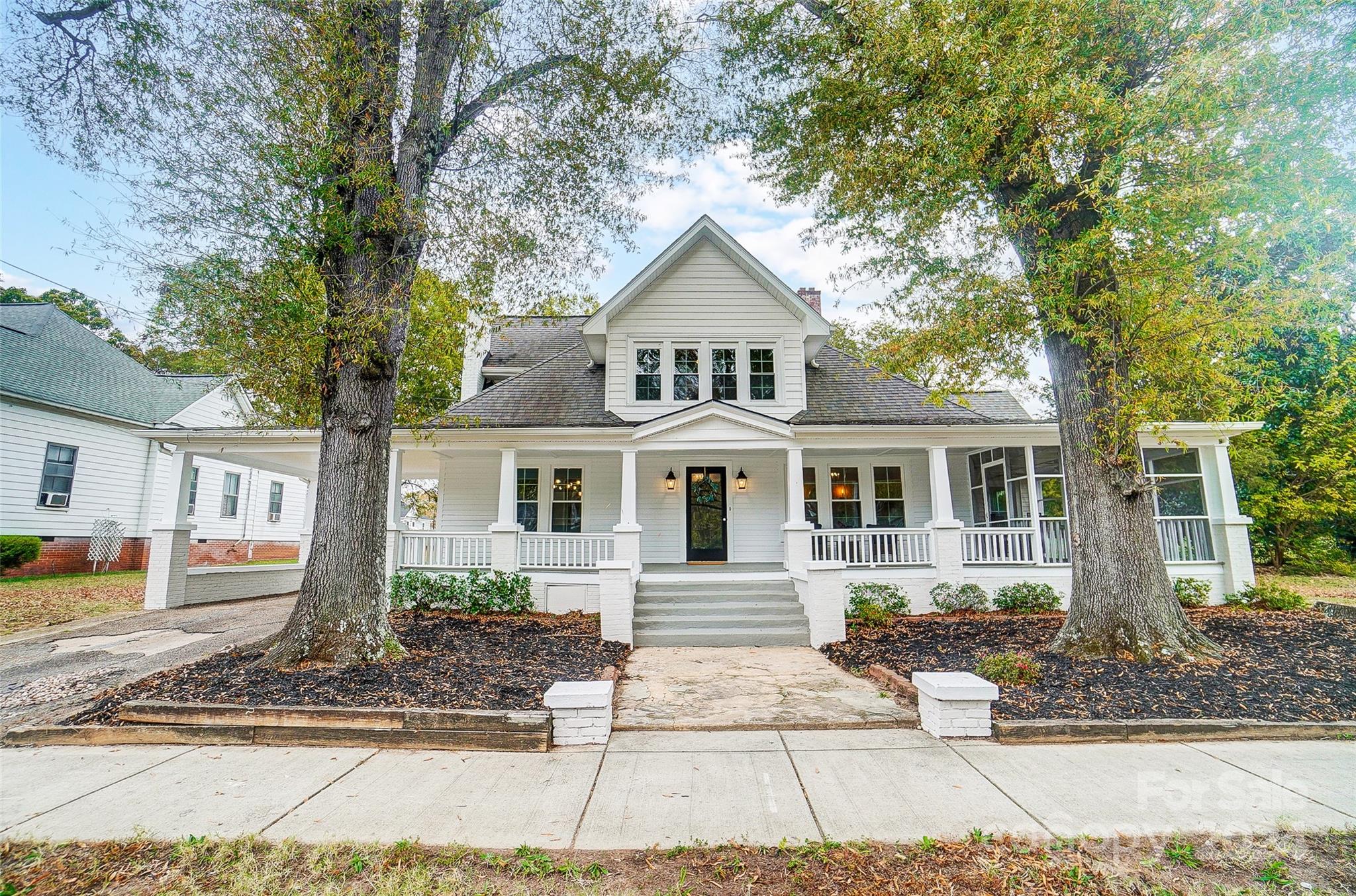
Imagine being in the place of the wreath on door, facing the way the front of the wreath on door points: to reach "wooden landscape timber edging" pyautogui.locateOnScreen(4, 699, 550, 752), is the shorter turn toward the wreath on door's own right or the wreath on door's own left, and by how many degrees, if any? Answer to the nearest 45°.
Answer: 0° — it already faces it

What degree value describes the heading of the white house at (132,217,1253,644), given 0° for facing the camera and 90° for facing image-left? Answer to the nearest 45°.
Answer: approximately 0°

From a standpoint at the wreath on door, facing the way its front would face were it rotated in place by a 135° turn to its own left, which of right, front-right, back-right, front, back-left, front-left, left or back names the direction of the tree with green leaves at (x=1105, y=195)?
right

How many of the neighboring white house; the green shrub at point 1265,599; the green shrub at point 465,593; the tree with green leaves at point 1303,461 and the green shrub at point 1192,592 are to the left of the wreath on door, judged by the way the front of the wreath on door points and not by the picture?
3

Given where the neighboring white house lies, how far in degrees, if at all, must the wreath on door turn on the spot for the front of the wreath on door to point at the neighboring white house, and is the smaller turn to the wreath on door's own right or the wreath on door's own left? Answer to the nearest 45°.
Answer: approximately 90° to the wreath on door's own right

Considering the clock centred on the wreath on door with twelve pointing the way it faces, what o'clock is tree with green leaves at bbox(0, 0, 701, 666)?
The tree with green leaves is roughly at 1 o'clock from the wreath on door.

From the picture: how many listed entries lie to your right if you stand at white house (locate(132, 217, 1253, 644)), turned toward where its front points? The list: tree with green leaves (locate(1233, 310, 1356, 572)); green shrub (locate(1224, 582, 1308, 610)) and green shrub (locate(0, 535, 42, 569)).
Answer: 1

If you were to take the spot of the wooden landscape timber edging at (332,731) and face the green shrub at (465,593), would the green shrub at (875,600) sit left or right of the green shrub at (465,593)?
right

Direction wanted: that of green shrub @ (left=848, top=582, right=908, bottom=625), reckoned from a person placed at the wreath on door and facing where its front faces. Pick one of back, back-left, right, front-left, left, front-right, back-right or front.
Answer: front-left

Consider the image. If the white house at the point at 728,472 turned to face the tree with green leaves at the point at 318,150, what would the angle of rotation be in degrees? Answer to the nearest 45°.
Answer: approximately 45° to its right

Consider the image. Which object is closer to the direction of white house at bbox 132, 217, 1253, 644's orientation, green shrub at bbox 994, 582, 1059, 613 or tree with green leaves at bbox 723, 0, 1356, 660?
the tree with green leaves

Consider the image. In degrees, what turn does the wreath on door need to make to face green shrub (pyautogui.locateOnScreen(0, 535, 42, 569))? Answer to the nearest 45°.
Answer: approximately 90° to its right

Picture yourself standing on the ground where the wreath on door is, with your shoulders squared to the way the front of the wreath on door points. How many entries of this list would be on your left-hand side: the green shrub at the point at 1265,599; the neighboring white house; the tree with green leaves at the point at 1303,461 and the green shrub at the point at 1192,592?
3

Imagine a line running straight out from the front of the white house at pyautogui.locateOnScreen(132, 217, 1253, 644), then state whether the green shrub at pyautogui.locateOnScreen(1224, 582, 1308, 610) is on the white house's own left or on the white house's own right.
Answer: on the white house's own left

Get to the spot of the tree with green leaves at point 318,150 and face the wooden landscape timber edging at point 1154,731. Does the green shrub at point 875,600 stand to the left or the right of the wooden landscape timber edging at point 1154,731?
left

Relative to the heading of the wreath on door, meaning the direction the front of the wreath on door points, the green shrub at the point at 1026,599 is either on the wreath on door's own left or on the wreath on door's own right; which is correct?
on the wreath on door's own left

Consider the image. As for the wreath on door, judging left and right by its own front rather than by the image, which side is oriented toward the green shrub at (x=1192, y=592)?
left
